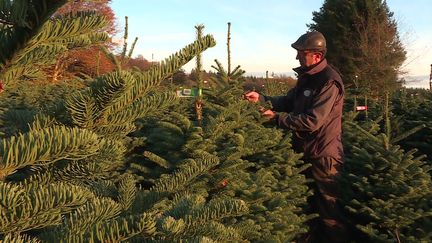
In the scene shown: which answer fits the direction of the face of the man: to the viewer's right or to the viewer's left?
to the viewer's left

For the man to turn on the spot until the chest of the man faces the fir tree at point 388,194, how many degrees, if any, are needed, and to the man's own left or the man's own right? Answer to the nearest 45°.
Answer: approximately 180°

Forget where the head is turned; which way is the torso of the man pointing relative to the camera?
to the viewer's left
